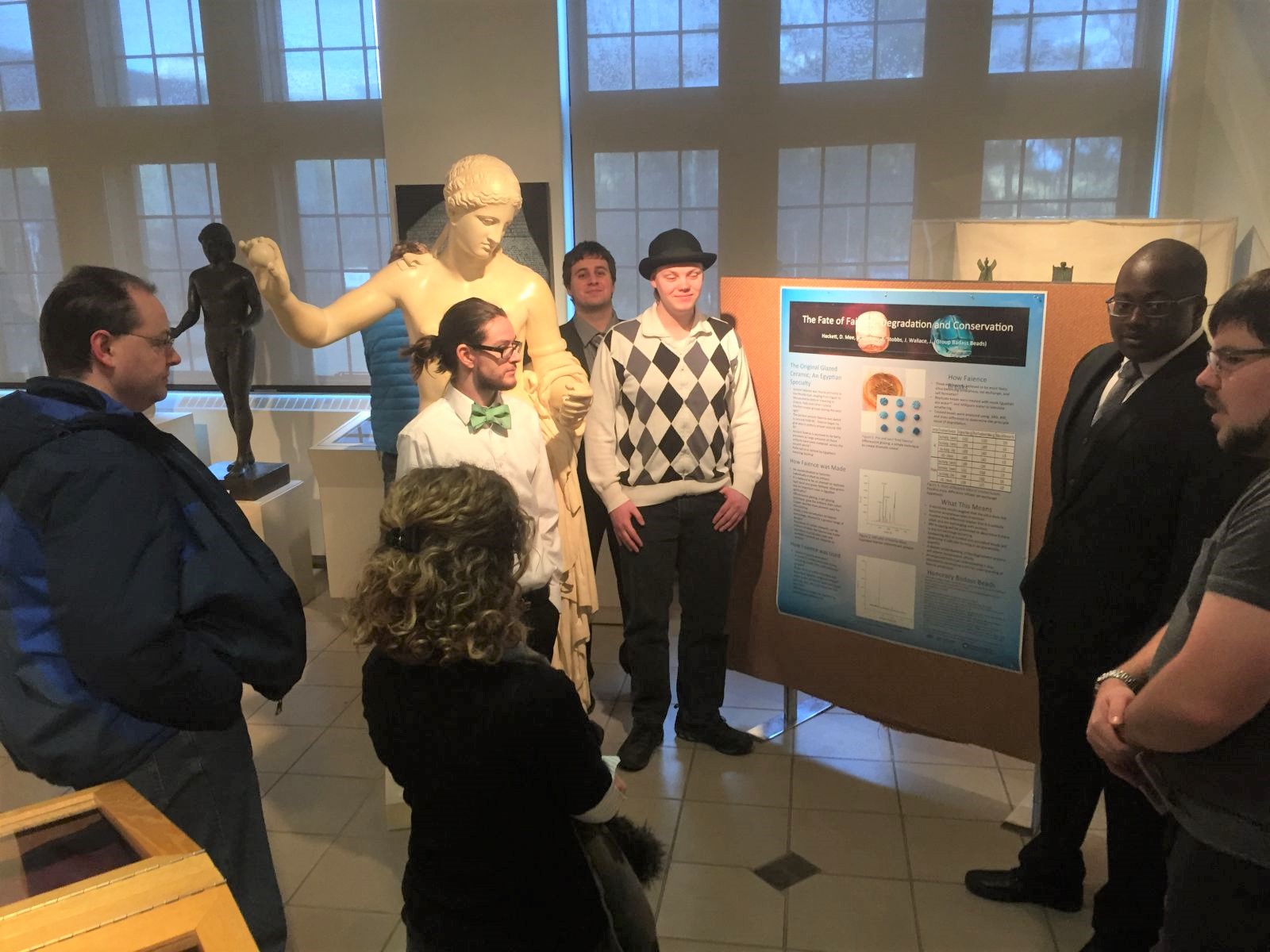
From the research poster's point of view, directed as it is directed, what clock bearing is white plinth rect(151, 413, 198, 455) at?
The white plinth is roughly at 2 o'clock from the research poster.

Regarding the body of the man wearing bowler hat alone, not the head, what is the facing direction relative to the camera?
toward the camera

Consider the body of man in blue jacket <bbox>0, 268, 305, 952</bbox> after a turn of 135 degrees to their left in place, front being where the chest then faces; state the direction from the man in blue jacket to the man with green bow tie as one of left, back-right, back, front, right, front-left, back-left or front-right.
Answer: right

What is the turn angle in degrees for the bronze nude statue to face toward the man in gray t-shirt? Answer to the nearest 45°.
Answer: approximately 45° to its left

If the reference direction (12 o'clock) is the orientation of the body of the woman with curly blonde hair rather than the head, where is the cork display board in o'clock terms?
The cork display board is roughly at 12 o'clock from the woman with curly blonde hair.

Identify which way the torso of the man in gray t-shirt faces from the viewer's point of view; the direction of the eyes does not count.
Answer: to the viewer's left

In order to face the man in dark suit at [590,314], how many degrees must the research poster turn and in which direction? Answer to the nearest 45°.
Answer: approximately 90° to its right

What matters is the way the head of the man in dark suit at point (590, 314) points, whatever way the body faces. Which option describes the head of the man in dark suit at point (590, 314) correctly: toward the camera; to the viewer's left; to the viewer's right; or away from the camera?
toward the camera

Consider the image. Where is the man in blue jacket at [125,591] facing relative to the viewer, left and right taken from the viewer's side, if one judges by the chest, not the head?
facing to the right of the viewer

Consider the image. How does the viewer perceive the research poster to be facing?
facing the viewer and to the left of the viewer

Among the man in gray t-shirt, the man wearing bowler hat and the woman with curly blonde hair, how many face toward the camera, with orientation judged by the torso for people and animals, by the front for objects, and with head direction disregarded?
1

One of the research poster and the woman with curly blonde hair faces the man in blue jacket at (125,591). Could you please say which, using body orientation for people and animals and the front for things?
the research poster

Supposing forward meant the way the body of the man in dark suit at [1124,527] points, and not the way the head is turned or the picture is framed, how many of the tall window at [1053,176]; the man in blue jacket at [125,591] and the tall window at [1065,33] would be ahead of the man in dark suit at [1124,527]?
1

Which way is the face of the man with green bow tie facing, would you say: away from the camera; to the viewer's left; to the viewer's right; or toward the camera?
to the viewer's right

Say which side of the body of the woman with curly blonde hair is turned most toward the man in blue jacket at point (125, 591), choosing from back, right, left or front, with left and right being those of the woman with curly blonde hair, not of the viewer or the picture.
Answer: left

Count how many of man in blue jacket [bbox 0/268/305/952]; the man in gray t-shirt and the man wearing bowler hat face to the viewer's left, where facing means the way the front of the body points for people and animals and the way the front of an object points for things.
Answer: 1

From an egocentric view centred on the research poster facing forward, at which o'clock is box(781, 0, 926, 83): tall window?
The tall window is roughly at 4 o'clock from the research poster.

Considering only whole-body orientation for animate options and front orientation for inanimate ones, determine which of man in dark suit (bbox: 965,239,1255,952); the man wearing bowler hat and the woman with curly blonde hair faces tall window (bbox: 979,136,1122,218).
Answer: the woman with curly blonde hair

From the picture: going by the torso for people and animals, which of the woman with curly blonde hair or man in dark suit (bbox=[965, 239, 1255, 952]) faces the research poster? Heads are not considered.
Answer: the woman with curly blonde hair

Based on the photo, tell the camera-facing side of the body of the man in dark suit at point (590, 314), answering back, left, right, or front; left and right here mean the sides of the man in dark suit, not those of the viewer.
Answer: front

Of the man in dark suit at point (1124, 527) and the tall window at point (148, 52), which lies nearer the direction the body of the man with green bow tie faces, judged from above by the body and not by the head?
the man in dark suit
